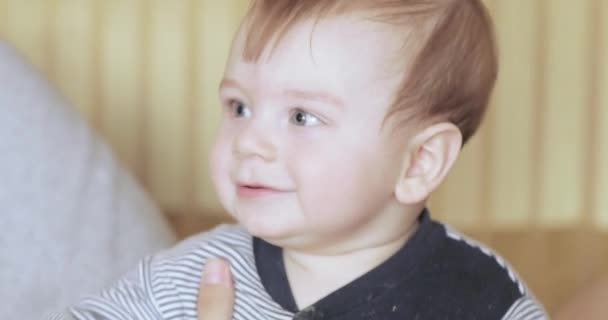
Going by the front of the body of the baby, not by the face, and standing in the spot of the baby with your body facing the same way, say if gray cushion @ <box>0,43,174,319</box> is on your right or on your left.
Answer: on your right

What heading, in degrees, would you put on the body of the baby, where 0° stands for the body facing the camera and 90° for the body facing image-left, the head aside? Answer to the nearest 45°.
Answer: approximately 45°

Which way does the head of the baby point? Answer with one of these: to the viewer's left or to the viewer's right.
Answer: to the viewer's left
